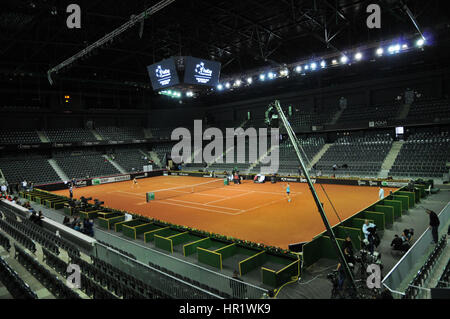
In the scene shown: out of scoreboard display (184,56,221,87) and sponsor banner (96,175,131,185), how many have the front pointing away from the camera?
0

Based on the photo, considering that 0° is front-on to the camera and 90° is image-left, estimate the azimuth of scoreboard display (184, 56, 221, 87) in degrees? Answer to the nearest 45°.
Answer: approximately 315°

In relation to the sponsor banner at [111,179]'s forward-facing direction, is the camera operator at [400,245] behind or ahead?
ahead

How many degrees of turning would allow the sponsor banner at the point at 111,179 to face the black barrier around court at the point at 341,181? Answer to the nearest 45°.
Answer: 0° — it already faces it

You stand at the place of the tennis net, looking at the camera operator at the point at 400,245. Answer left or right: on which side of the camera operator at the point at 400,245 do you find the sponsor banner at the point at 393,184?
left

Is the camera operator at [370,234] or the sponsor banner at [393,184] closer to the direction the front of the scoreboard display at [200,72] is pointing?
the camera operator

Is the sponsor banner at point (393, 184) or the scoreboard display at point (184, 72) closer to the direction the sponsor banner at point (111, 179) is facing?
the scoreboard display

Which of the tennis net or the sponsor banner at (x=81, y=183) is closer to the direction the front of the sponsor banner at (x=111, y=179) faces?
the tennis net
